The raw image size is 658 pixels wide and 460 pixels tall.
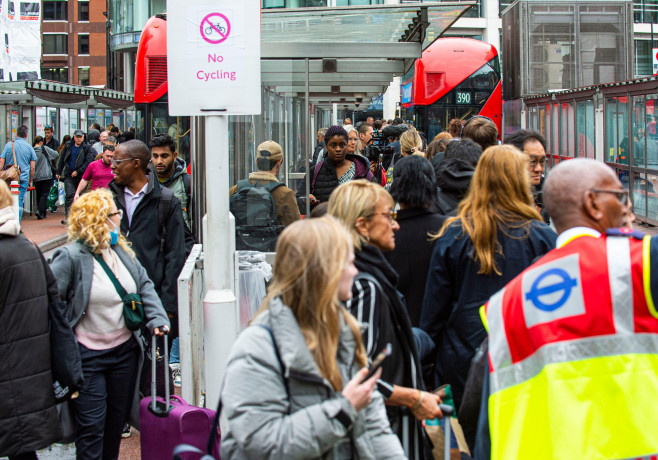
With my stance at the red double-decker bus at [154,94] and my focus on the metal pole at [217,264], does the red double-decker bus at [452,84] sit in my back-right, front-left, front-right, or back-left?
back-left

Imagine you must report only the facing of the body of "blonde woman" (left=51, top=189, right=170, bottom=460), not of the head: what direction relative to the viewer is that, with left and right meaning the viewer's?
facing the viewer and to the right of the viewer

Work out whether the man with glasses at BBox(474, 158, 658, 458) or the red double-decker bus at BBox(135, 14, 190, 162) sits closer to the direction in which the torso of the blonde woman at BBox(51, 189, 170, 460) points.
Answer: the man with glasses

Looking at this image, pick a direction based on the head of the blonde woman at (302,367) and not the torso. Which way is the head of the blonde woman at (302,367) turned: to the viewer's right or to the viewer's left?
to the viewer's right

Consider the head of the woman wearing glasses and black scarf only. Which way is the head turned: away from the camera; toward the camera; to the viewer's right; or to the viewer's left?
to the viewer's right

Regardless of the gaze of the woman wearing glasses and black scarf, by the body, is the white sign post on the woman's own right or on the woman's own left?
on the woman's own left

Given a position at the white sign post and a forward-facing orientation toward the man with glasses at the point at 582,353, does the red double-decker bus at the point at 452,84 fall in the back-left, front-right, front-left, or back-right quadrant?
back-left

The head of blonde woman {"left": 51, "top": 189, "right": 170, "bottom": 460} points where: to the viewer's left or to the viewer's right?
to the viewer's right
